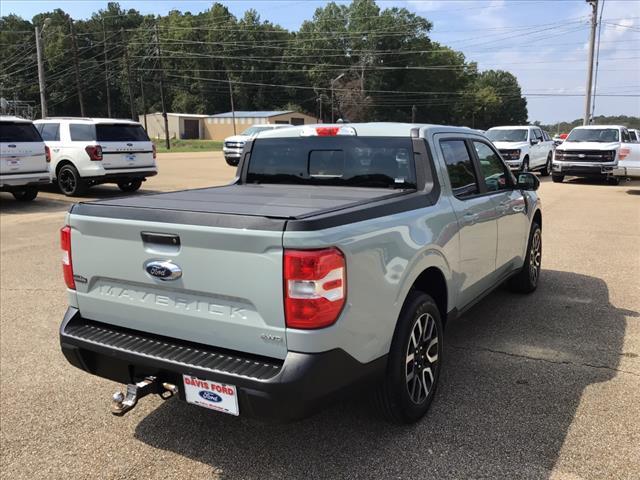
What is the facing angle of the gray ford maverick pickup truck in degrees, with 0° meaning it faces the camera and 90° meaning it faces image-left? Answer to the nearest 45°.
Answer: approximately 225°

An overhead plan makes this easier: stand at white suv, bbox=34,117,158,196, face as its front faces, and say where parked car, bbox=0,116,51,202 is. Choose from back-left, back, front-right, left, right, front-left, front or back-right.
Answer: left

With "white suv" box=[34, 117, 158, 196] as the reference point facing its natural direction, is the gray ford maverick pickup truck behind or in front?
behind

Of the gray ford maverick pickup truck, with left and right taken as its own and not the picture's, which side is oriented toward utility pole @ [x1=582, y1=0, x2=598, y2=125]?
front

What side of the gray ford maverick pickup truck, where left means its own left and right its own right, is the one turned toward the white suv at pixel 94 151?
left

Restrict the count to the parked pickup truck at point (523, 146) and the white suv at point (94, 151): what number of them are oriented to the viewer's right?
0

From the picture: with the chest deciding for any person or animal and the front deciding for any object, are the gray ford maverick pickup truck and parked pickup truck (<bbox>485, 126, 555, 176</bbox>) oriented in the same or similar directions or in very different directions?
very different directions

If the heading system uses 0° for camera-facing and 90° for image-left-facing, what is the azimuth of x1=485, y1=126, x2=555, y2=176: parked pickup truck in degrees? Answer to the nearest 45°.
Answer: approximately 45°

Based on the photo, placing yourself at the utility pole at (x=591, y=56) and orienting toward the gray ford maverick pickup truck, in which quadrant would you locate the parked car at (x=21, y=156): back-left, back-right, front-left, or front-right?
front-right

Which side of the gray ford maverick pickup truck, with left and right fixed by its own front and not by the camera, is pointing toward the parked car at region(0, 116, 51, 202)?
left

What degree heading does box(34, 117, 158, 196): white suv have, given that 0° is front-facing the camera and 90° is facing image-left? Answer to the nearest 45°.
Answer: approximately 135°

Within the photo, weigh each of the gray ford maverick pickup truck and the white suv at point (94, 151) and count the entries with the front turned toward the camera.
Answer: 0

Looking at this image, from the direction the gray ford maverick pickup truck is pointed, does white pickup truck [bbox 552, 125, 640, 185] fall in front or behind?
in front

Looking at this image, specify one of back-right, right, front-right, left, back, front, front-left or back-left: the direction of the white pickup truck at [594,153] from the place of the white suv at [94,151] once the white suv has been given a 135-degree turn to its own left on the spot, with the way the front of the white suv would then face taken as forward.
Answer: left

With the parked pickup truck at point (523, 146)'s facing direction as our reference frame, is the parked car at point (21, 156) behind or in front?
in front
